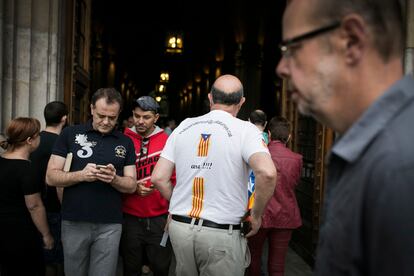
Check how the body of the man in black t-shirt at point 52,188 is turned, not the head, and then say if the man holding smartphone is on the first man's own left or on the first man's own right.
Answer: on the first man's own right

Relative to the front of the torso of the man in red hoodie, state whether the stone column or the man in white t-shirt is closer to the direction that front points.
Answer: the man in white t-shirt

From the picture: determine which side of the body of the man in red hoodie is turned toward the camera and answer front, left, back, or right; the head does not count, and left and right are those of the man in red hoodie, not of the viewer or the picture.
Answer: front

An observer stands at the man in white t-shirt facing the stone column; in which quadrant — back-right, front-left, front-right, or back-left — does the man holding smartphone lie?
front-left

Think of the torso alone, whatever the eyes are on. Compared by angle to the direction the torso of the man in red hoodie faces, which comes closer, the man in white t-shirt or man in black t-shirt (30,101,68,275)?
the man in white t-shirt

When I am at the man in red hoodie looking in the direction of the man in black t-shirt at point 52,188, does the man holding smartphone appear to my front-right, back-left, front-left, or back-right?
front-left

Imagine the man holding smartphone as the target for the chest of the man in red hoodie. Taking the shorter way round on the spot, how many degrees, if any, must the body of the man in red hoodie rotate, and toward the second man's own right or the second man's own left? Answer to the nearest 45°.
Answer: approximately 45° to the second man's own right

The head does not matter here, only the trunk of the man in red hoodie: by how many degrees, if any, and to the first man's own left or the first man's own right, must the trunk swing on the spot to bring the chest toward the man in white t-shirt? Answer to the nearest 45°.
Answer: approximately 45° to the first man's own left

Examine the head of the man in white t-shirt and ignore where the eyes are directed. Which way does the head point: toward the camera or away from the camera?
away from the camera

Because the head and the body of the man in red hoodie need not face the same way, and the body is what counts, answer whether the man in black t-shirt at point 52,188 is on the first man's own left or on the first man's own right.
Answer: on the first man's own right
